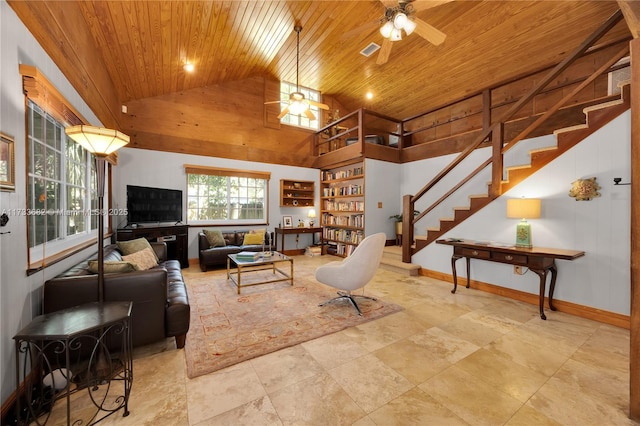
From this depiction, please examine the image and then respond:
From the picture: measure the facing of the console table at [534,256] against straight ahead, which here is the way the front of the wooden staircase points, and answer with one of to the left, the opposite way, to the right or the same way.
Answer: to the left

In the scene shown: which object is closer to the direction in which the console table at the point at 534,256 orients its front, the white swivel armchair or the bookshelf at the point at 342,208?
the white swivel armchair

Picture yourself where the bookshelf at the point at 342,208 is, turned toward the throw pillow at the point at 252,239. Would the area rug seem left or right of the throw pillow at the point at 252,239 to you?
left

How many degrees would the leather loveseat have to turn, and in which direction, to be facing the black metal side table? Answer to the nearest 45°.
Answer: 0° — it already faces it

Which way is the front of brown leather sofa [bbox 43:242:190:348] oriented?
to the viewer's right

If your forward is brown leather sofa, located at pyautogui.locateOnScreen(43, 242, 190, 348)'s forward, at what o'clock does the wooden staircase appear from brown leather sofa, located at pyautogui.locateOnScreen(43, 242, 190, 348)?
The wooden staircase is roughly at 1 o'clock from the brown leather sofa.

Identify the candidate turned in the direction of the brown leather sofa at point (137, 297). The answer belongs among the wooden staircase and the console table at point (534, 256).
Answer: the console table

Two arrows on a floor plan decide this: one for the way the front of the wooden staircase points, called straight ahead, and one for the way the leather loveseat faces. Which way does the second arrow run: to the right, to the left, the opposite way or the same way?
the opposite way

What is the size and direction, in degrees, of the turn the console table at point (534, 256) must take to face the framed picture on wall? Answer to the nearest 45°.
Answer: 0° — it already faces it

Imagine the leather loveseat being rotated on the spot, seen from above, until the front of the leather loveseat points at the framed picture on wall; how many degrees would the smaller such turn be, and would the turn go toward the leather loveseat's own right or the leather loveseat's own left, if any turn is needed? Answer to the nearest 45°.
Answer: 0° — it already faces it

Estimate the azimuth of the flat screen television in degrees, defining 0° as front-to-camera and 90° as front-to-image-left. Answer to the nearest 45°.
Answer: approximately 315°

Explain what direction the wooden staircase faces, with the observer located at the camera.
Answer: facing away from the viewer and to the left of the viewer
